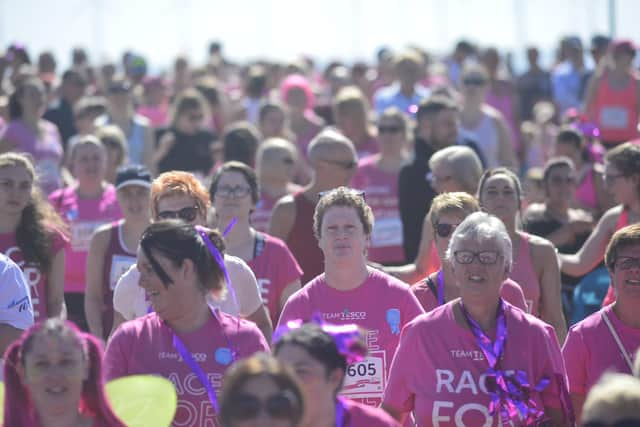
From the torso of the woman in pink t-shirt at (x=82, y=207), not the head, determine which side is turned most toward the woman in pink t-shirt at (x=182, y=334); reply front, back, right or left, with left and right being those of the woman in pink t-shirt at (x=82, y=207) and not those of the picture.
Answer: front

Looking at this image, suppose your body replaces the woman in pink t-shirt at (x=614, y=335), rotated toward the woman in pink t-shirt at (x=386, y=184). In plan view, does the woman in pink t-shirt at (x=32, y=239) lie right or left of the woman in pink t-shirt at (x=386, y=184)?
left

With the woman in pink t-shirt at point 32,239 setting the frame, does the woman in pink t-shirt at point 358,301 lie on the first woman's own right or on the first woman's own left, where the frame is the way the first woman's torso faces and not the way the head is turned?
on the first woman's own left

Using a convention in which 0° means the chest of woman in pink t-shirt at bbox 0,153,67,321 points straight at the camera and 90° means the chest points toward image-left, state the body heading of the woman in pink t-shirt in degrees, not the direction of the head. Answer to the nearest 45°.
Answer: approximately 0°

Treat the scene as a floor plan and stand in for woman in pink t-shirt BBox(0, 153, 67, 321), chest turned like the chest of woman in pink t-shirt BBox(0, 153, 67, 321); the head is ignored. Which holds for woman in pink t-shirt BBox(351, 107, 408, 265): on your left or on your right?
on your left

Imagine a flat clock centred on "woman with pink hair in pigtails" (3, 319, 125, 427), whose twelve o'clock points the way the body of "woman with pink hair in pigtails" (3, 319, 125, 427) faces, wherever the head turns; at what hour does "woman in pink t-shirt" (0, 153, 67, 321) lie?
"woman in pink t-shirt" (0, 153, 67, 321) is roughly at 6 o'clock from "woman with pink hair in pigtails" (3, 319, 125, 427).

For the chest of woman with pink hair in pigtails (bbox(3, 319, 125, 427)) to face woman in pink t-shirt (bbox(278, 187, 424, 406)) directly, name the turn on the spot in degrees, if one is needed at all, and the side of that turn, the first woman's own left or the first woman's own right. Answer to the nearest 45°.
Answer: approximately 135° to the first woman's own left

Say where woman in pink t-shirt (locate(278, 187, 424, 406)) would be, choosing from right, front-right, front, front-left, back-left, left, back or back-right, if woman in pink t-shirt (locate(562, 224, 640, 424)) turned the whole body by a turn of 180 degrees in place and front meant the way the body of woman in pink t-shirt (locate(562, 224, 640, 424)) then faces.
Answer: left

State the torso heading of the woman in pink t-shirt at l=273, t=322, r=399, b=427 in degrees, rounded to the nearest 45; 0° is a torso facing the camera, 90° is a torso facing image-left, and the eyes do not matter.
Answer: approximately 45°

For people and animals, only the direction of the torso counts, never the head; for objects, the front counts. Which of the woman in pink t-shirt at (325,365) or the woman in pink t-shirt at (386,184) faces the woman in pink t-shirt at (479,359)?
the woman in pink t-shirt at (386,184)

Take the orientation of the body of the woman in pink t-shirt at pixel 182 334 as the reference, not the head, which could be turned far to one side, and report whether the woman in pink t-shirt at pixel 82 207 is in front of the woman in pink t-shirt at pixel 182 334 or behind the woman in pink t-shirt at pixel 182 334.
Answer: behind
